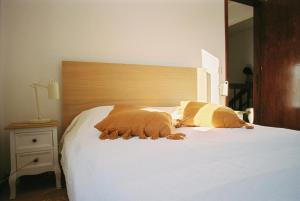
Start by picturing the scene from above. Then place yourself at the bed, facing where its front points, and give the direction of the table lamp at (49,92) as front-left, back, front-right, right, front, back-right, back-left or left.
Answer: back

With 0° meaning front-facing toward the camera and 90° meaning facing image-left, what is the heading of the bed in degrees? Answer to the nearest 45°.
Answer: approximately 315°

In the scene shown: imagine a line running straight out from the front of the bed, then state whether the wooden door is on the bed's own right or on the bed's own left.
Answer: on the bed's own left
